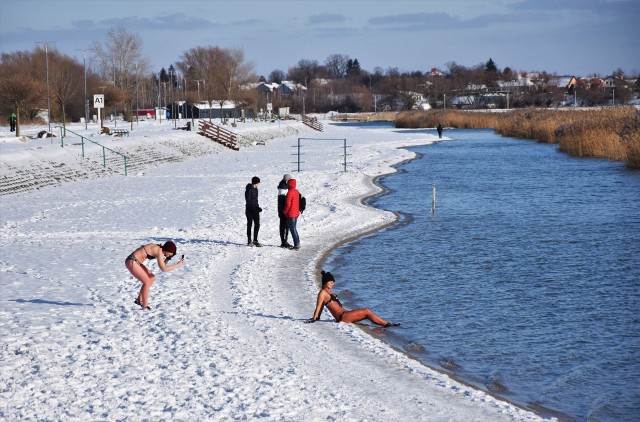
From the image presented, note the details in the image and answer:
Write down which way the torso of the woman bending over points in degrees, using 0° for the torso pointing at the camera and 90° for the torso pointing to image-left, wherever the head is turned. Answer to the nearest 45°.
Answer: approximately 270°

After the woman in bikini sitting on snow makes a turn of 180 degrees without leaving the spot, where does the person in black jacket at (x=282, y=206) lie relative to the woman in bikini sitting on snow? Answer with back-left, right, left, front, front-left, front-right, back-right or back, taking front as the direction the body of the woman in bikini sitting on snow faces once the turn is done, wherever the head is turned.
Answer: right

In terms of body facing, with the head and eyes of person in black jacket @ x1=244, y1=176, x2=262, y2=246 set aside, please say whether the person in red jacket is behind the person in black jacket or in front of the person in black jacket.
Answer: in front

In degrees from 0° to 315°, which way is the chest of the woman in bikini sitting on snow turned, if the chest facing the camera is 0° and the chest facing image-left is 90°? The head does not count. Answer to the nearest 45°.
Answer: approximately 270°

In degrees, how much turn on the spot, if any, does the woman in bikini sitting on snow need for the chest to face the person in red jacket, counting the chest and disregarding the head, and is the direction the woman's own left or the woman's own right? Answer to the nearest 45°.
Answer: approximately 90° to the woman's own left
